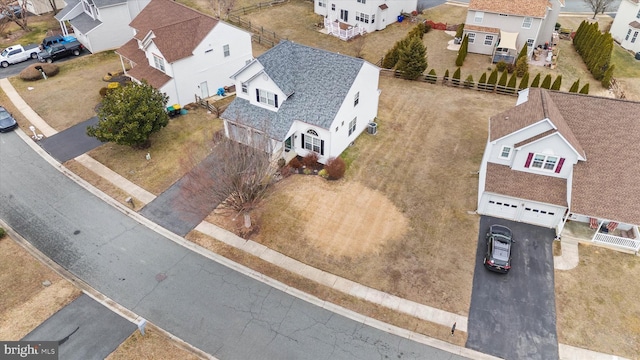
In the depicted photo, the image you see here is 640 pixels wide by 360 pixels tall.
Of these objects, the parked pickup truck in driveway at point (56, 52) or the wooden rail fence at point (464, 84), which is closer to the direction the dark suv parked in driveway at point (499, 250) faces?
the wooden rail fence

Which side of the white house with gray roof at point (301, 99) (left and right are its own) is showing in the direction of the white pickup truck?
right

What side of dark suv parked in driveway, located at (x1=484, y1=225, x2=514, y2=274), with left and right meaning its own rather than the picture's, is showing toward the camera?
back

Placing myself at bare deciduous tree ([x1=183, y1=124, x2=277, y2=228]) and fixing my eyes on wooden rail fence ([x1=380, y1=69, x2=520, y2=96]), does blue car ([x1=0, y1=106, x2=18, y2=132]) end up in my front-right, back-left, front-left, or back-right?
back-left

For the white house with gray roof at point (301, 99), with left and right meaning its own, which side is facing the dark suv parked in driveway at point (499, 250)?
left

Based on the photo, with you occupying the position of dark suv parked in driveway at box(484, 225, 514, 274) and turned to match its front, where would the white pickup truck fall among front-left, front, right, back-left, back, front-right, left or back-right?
left

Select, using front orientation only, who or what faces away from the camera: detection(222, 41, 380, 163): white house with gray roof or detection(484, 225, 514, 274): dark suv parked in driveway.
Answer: the dark suv parked in driveway

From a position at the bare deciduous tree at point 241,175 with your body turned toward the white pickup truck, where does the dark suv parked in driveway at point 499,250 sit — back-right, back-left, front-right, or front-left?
back-right

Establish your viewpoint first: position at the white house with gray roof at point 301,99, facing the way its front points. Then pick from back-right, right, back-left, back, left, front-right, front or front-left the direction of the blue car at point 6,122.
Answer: front-right

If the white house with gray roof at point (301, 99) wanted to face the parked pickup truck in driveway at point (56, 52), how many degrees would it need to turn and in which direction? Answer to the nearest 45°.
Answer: approximately 90° to its right

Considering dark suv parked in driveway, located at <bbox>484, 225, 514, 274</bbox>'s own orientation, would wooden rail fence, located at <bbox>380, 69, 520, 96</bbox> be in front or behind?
in front

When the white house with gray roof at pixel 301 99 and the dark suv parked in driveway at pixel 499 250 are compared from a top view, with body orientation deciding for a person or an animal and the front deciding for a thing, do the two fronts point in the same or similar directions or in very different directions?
very different directions

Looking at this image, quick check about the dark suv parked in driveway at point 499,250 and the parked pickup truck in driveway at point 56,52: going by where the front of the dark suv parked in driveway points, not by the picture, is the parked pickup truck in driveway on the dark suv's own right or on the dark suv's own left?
on the dark suv's own left

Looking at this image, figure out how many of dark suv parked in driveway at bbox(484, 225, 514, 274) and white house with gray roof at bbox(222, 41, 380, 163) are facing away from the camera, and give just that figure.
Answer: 1
